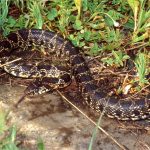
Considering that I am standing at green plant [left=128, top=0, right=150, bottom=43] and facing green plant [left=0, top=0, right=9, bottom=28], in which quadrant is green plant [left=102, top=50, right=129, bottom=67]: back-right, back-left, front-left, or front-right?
front-left
